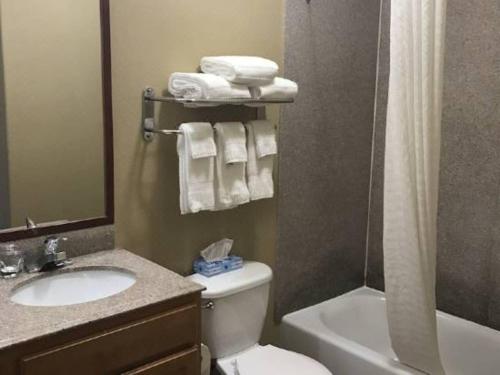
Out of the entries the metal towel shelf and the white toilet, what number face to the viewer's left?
0

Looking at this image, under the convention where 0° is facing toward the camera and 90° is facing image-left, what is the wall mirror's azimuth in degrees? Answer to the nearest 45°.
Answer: approximately 315°

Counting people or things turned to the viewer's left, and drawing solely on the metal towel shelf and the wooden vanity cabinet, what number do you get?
0
